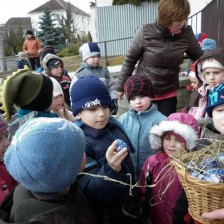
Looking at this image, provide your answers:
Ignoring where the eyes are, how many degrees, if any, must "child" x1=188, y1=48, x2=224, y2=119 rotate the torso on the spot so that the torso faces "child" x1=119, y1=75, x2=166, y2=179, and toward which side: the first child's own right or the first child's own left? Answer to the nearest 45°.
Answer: approximately 90° to the first child's own right

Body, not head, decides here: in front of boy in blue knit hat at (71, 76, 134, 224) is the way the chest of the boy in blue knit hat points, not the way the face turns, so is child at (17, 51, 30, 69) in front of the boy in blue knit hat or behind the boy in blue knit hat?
behind

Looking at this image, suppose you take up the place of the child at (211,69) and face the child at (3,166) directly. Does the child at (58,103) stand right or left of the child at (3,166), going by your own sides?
right

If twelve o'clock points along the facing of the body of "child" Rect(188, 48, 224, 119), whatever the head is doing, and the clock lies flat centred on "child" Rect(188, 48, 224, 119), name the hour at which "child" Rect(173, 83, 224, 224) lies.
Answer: "child" Rect(173, 83, 224, 224) is roughly at 12 o'clock from "child" Rect(188, 48, 224, 119).

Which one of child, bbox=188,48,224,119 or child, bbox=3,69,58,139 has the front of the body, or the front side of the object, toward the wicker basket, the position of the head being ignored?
child, bbox=188,48,224,119

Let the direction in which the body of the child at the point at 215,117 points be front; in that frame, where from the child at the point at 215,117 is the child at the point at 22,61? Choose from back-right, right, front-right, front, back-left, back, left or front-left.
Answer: back

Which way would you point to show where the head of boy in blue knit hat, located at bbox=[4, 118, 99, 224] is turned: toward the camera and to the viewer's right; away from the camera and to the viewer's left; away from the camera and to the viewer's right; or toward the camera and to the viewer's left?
away from the camera and to the viewer's right

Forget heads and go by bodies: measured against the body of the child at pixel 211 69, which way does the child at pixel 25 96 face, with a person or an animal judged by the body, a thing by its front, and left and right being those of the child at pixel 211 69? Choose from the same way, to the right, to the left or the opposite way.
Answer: the opposite way

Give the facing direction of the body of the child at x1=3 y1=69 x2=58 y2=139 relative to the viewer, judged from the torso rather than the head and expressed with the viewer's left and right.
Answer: facing away from the viewer and to the right of the viewer
